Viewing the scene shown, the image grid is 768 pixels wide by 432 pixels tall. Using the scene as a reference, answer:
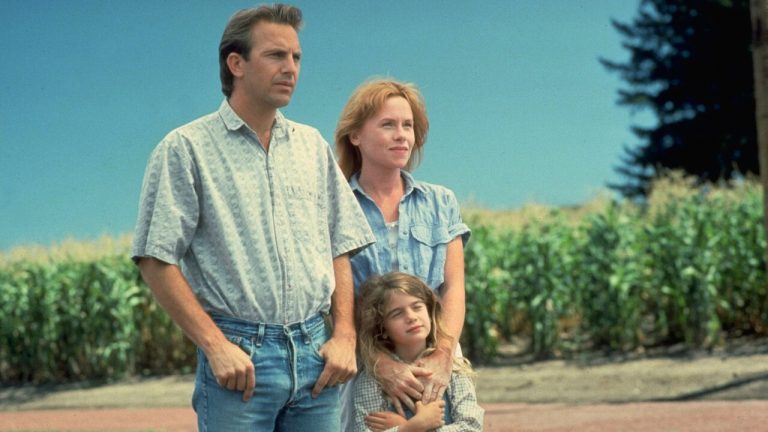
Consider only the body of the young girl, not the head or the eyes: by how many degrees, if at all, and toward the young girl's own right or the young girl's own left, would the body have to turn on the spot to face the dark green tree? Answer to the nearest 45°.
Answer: approximately 180°

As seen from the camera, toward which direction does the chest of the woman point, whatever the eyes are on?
toward the camera

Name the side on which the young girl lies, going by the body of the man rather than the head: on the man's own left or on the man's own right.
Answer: on the man's own left

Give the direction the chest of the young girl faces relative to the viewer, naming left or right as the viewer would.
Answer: facing the viewer

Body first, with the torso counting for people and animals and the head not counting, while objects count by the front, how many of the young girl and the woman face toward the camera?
2

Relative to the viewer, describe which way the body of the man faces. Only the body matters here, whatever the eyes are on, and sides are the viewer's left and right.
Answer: facing the viewer and to the right of the viewer

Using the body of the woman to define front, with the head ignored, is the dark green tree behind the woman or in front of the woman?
behind

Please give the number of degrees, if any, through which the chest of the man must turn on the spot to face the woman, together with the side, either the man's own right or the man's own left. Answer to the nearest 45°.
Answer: approximately 90° to the man's own left
